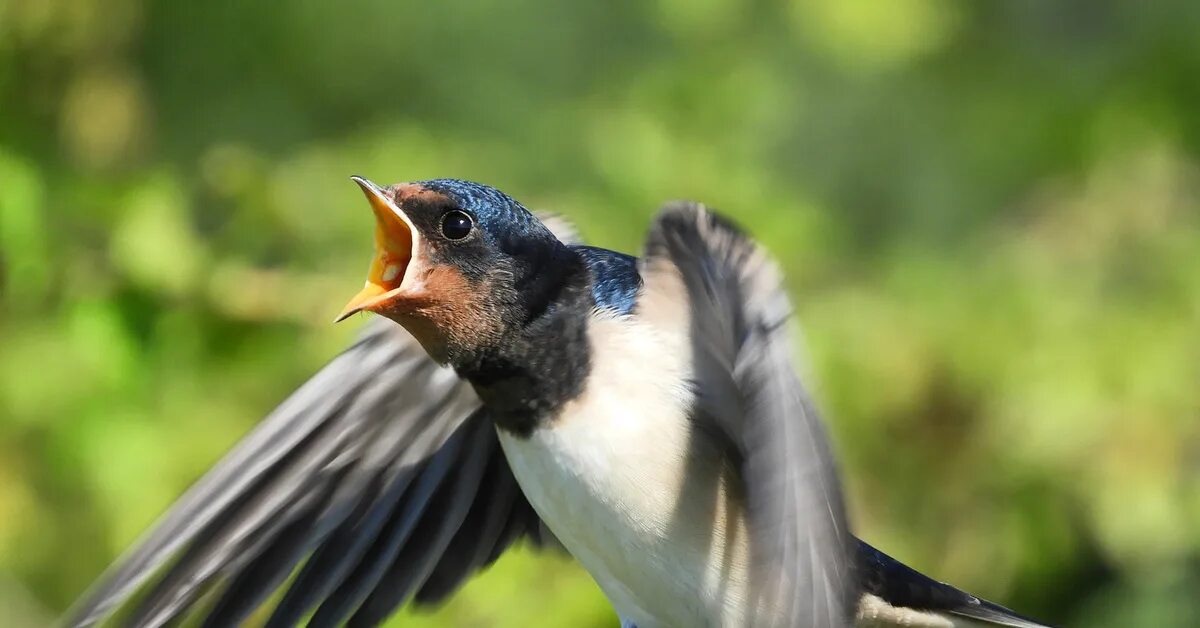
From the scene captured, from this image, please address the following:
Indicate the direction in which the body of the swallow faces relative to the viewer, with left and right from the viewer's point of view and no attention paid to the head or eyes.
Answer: facing the viewer and to the left of the viewer
